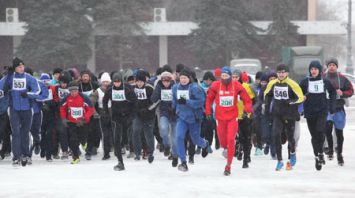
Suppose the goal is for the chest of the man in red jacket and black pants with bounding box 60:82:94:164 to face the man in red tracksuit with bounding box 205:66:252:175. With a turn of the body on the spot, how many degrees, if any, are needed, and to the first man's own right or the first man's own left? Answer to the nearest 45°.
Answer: approximately 45° to the first man's own left

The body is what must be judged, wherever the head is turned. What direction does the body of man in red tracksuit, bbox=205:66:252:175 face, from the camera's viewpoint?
toward the camera

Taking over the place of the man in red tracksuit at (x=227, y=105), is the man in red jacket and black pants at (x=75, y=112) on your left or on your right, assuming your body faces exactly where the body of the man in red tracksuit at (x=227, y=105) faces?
on your right

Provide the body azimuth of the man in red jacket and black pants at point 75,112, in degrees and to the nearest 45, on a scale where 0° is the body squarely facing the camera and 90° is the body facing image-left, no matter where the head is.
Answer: approximately 0°

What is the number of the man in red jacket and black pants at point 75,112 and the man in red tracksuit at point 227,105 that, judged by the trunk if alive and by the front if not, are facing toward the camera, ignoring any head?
2
